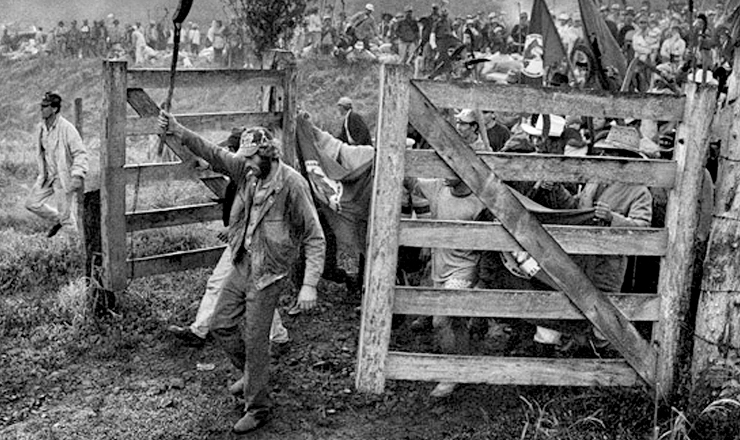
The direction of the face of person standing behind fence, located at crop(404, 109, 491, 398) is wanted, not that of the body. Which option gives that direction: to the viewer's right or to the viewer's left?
to the viewer's left

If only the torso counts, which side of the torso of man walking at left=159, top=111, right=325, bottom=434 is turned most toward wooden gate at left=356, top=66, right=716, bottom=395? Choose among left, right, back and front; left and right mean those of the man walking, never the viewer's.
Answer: left

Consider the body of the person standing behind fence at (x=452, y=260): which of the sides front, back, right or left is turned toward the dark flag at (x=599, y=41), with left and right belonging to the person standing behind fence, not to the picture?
back

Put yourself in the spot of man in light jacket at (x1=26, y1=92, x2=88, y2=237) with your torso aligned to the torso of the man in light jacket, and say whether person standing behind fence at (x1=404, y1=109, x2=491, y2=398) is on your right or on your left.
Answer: on your left

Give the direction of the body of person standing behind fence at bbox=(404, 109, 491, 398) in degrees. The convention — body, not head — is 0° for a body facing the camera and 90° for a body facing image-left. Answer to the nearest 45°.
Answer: approximately 45°

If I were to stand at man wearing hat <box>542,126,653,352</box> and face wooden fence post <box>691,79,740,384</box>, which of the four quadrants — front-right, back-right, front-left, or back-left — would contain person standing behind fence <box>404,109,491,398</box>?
back-right

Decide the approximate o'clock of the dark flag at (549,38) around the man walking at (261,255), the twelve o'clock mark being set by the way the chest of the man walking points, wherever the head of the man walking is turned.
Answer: The dark flag is roughly at 6 o'clock from the man walking.

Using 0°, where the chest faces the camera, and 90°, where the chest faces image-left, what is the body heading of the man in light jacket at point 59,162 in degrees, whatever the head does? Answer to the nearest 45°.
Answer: approximately 45°
